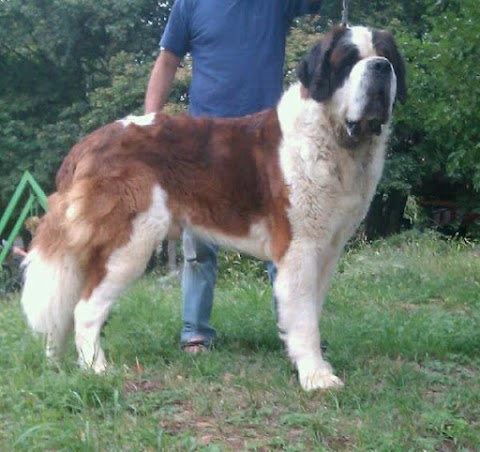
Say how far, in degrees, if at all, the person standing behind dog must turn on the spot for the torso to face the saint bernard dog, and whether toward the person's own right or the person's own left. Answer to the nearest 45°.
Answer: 0° — they already face it

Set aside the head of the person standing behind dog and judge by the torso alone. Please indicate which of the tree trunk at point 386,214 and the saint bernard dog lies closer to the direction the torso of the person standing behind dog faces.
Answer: the saint bernard dog

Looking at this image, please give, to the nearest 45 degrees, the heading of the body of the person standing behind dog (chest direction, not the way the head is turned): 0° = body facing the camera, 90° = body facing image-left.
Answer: approximately 0°

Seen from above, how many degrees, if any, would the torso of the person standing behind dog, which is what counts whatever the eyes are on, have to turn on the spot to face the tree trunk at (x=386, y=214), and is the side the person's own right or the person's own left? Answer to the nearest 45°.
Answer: approximately 180°
